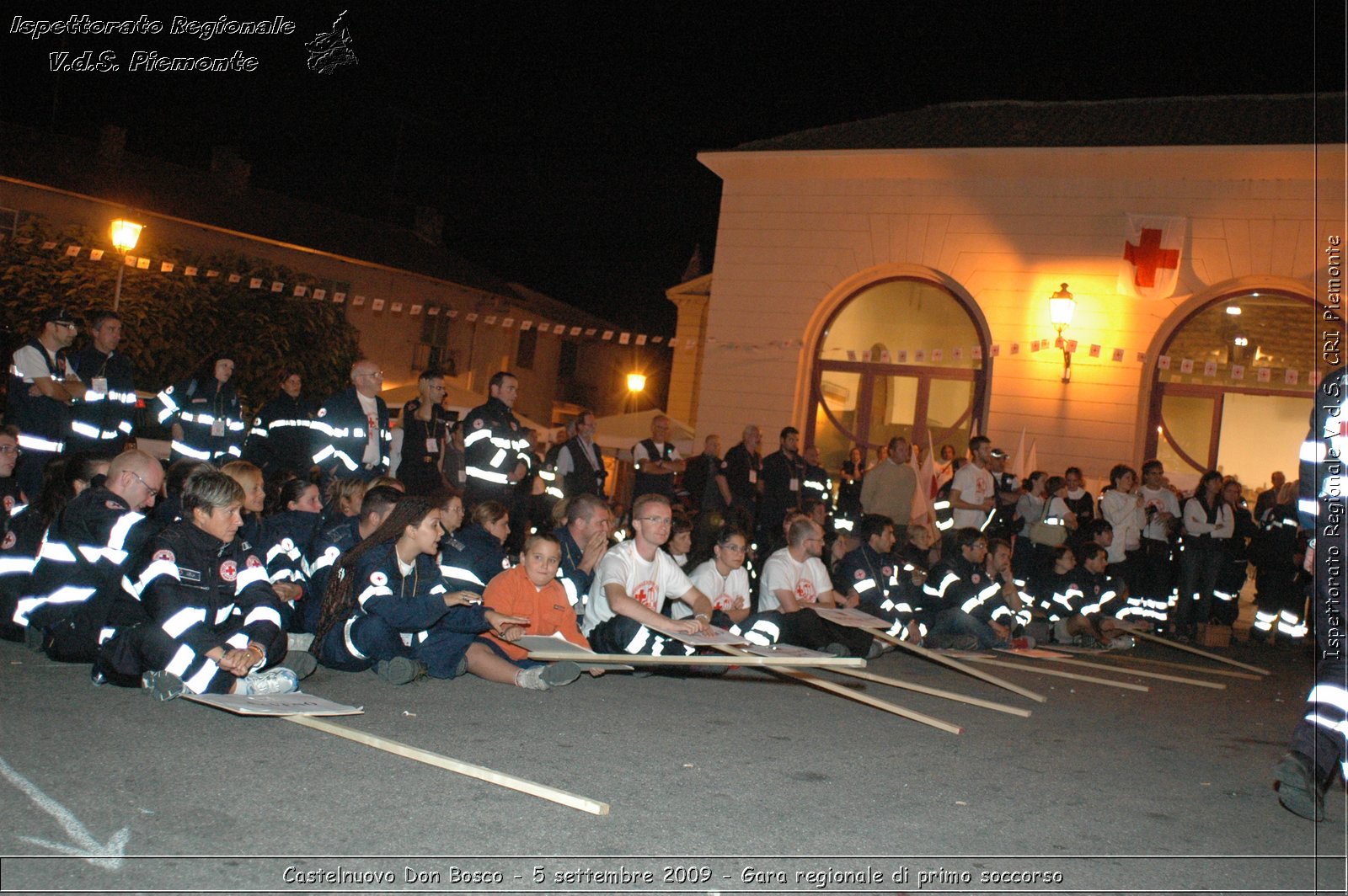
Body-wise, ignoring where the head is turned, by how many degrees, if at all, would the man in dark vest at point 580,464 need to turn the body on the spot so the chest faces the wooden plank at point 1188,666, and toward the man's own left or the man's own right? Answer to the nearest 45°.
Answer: approximately 45° to the man's own left

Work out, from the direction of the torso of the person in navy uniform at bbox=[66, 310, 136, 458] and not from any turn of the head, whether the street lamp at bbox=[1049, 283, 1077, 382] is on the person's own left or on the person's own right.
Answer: on the person's own left

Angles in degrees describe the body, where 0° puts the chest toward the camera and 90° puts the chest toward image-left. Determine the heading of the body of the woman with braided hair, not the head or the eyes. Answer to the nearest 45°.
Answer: approximately 315°

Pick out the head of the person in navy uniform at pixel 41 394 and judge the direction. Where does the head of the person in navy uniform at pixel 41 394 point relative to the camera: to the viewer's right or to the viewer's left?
to the viewer's right

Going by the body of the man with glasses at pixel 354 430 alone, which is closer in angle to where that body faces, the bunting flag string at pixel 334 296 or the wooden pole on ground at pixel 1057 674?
the wooden pole on ground

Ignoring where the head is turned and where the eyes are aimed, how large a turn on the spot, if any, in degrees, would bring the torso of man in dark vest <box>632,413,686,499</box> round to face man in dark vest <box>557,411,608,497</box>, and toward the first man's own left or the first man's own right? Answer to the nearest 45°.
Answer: approximately 90° to the first man's own right
